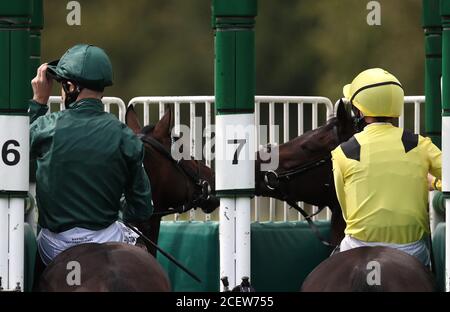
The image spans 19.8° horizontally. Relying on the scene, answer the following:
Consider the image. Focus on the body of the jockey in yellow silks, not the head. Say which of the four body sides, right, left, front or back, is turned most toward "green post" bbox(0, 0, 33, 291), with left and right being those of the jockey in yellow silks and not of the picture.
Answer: left

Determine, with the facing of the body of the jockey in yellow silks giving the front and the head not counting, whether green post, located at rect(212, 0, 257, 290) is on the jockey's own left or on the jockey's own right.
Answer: on the jockey's own left

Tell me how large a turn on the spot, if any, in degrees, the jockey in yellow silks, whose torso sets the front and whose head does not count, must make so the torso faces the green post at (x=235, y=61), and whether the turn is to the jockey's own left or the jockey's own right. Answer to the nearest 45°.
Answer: approximately 90° to the jockey's own left

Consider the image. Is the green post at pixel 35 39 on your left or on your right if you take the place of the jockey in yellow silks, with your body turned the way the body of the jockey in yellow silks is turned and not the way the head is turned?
on your left

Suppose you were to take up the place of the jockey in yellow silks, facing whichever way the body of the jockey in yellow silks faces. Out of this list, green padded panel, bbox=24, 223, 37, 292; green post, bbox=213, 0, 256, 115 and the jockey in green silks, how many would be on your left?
3

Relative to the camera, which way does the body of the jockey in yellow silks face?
away from the camera

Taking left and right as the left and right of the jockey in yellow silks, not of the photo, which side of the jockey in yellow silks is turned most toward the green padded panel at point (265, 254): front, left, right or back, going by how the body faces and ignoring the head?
front

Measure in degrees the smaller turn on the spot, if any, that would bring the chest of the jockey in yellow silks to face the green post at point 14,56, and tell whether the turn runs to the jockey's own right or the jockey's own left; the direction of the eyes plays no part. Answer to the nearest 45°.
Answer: approximately 90° to the jockey's own left

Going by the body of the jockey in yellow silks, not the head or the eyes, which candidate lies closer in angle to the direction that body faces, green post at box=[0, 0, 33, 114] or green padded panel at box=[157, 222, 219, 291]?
the green padded panel

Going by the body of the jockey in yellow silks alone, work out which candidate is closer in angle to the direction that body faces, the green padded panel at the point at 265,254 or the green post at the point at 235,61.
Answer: the green padded panel
